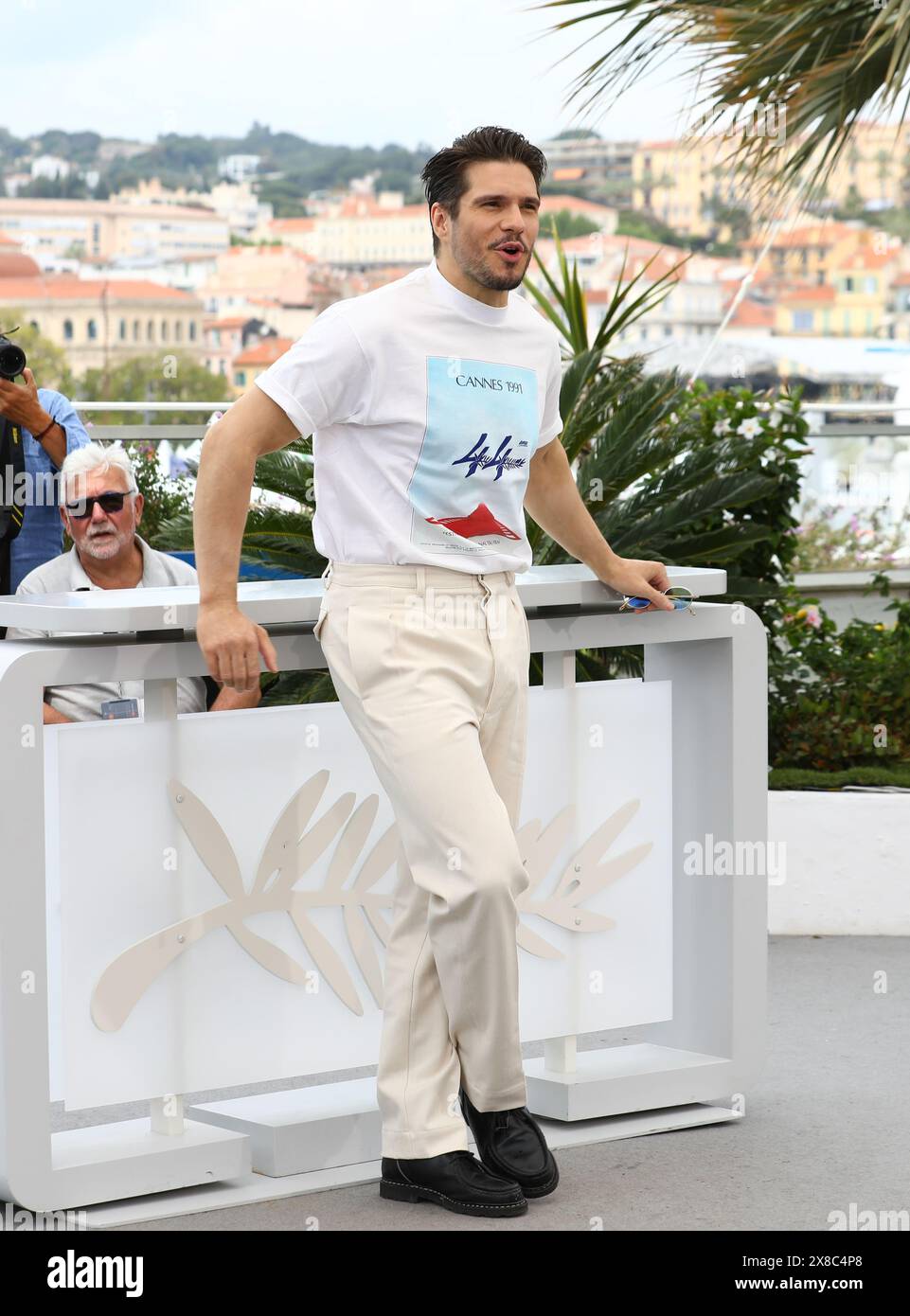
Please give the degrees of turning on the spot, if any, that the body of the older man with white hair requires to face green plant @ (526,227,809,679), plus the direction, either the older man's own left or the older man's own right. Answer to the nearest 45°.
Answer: approximately 135° to the older man's own left

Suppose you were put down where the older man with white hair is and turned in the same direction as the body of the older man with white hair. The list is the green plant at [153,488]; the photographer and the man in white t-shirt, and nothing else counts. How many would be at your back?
2

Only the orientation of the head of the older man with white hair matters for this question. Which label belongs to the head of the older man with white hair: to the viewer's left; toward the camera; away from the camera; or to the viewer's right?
toward the camera

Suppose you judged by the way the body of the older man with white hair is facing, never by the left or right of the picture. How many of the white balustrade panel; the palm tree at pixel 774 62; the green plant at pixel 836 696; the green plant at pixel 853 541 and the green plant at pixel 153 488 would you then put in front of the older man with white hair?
1

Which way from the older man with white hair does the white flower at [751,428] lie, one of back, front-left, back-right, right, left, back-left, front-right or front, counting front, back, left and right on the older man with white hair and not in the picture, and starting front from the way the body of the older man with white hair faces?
back-left

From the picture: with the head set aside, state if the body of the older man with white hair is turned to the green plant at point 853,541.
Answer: no

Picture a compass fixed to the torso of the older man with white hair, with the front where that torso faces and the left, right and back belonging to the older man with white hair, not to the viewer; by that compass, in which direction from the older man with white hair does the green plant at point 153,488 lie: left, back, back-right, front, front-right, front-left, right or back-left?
back

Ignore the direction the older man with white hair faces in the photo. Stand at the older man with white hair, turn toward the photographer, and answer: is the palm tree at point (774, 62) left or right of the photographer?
right

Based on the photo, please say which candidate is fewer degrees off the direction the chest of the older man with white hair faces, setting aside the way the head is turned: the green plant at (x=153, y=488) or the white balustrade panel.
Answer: the white balustrade panel

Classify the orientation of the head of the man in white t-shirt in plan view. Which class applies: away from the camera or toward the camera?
toward the camera

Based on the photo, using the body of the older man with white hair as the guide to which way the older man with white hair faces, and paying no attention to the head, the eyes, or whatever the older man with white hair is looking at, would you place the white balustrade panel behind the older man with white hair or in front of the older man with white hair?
in front

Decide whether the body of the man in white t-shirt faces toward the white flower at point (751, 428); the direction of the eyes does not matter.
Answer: no

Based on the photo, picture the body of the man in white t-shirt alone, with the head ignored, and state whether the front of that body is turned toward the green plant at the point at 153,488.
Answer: no

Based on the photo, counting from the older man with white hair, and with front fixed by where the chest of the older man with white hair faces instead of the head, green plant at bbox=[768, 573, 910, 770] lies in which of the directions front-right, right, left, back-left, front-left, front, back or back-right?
back-left

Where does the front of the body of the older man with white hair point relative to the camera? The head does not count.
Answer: toward the camera

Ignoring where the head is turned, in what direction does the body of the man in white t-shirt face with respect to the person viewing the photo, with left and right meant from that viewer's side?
facing the viewer and to the right of the viewer
